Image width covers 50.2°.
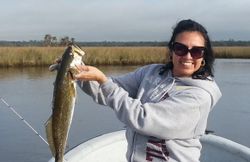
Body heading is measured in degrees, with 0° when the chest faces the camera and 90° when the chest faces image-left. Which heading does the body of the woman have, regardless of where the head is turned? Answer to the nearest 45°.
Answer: approximately 45°
